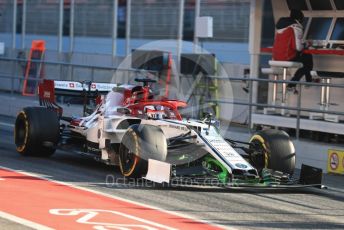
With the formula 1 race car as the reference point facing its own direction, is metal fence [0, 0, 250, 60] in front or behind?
behind

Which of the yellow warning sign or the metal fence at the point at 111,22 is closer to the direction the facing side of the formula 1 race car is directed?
the yellow warning sign

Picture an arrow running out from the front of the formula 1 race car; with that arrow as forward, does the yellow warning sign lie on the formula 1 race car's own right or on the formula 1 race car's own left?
on the formula 1 race car's own left

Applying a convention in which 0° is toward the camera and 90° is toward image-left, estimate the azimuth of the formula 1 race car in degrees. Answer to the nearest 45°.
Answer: approximately 315°
